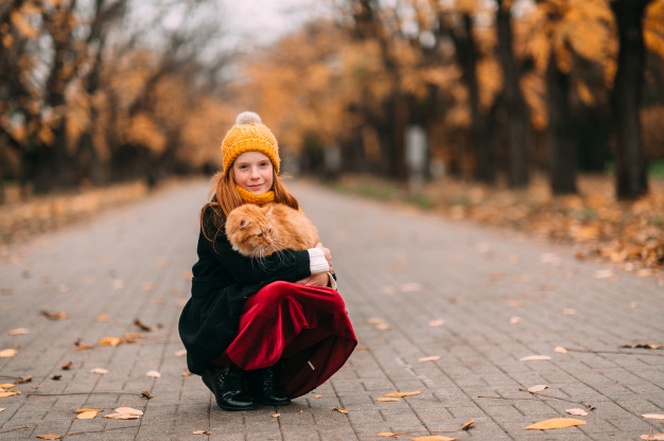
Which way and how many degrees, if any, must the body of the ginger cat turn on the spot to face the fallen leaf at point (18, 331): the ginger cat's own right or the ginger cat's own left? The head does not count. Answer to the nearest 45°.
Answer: approximately 90° to the ginger cat's own right

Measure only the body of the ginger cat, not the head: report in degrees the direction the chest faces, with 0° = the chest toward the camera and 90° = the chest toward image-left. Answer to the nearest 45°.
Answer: approximately 45°

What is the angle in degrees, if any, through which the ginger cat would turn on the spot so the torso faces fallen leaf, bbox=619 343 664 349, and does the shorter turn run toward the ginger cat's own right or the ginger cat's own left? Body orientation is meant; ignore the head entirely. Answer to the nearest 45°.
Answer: approximately 180°

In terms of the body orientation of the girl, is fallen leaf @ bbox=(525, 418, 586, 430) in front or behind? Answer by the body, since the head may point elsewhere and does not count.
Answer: in front

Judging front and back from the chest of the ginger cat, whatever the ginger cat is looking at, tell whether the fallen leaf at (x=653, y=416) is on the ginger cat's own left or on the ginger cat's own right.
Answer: on the ginger cat's own left

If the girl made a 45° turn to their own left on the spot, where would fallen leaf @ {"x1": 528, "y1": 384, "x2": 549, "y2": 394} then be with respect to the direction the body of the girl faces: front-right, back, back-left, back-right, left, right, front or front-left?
front
